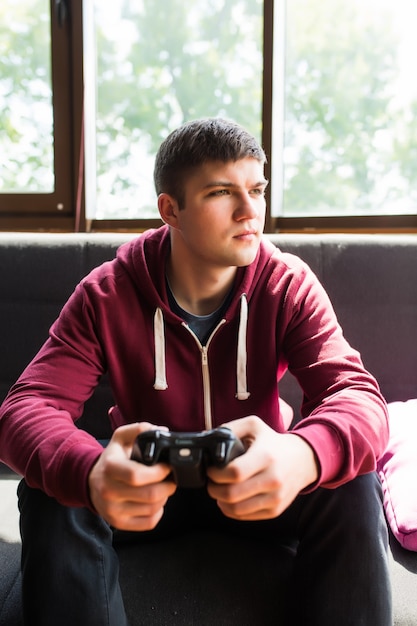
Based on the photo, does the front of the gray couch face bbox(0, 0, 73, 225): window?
no

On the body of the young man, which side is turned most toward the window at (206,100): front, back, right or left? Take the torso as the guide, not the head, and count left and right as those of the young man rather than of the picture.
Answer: back

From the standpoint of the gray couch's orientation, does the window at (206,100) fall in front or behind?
behind

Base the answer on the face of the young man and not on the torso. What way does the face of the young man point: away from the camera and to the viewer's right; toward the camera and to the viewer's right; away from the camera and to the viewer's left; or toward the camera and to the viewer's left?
toward the camera and to the viewer's right

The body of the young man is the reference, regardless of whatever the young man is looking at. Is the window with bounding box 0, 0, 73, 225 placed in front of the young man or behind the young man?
behind

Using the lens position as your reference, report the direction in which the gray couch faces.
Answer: facing the viewer

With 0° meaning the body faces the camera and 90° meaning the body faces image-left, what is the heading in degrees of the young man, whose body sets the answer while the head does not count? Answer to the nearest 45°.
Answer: approximately 0°
